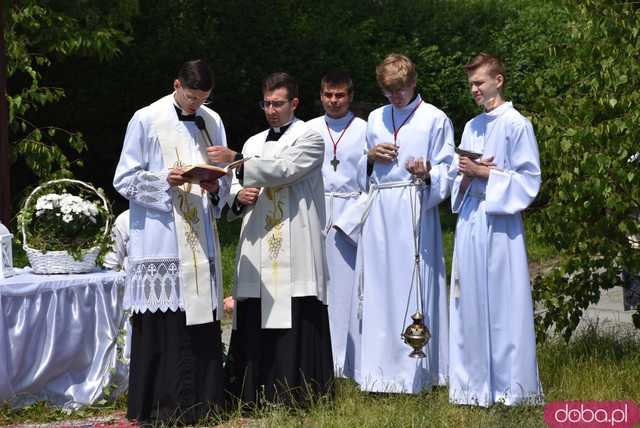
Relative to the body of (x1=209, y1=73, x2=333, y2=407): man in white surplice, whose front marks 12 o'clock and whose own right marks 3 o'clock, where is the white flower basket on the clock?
The white flower basket is roughly at 2 o'clock from the man in white surplice.

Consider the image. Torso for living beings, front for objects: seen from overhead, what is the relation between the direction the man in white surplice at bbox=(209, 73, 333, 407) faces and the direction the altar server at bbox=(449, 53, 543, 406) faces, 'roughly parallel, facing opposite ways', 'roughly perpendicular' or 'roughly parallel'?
roughly parallel

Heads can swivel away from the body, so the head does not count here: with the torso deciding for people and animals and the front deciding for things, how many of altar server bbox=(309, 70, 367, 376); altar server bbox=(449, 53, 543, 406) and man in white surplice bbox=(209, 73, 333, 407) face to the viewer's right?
0

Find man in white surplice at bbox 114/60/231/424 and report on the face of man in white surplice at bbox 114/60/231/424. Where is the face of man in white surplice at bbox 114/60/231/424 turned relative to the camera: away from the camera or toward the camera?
toward the camera

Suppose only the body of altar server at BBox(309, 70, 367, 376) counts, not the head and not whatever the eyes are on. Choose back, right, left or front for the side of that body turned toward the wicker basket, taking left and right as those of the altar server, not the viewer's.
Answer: right

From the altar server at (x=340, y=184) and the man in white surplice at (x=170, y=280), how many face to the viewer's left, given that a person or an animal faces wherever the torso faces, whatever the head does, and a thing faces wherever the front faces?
0

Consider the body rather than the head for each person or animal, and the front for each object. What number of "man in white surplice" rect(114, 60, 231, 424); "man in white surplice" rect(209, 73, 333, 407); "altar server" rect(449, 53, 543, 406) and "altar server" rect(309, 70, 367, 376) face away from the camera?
0

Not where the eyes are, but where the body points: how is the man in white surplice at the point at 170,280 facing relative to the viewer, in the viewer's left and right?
facing the viewer and to the right of the viewer

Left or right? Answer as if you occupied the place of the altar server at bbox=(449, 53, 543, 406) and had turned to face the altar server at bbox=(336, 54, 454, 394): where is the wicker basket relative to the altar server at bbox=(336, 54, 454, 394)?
left

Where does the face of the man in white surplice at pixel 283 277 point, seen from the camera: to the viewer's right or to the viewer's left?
to the viewer's left

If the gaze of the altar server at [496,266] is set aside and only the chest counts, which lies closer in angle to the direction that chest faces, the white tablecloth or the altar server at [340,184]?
the white tablecloth

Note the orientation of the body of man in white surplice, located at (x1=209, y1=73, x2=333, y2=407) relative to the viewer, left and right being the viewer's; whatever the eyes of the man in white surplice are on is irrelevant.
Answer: facing the viewer and to the left of the viewer

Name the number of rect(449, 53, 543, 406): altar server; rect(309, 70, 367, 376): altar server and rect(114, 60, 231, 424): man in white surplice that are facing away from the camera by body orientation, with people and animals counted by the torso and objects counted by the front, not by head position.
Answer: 0

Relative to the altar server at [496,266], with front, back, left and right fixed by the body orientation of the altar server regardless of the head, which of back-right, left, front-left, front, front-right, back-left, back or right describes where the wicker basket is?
front-right

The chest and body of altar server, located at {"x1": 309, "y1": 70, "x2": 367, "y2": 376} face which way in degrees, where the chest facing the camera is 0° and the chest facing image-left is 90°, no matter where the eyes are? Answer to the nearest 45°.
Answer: approximately 0°
